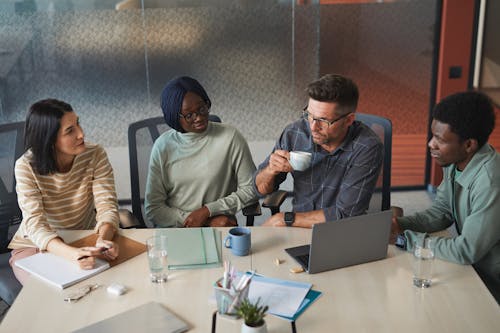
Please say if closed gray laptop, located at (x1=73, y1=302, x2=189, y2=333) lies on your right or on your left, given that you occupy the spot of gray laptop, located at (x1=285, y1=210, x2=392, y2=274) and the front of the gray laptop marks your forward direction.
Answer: on your left

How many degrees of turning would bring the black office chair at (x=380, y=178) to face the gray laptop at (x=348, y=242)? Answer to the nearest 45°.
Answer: approximately 45° to its left

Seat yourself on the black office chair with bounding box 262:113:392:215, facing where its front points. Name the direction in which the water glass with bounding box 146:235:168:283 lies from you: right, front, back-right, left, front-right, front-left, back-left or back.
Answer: front

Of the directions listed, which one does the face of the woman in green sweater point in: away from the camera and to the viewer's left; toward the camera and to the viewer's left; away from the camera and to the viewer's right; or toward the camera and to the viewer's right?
toward the camera and to the viewer's right

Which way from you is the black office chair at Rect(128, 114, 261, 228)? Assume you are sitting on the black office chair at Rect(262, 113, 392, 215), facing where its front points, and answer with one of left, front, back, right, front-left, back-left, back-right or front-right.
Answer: front-right

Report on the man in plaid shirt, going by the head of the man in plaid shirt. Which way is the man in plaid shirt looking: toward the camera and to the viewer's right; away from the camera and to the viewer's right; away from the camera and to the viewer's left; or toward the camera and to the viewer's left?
toward the camera and to the viewer's left

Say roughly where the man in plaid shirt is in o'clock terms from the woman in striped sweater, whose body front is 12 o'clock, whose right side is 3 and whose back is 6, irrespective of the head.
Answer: The man in plaid shirt is roughly at 11 o'clock from the woman in striped sweater.

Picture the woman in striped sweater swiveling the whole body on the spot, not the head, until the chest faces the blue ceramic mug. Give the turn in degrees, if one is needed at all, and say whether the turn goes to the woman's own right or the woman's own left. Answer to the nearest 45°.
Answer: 0° — they already face it

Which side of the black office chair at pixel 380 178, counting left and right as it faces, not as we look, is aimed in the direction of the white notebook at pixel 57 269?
front

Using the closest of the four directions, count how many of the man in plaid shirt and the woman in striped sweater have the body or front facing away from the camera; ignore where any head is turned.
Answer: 0

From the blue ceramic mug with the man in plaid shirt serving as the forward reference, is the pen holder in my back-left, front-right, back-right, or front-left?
back-right

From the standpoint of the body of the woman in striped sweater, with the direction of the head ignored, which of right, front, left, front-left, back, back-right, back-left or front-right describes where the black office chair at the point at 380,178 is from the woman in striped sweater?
front-left

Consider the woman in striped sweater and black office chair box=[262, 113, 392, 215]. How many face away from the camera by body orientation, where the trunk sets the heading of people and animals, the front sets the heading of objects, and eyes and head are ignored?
0
